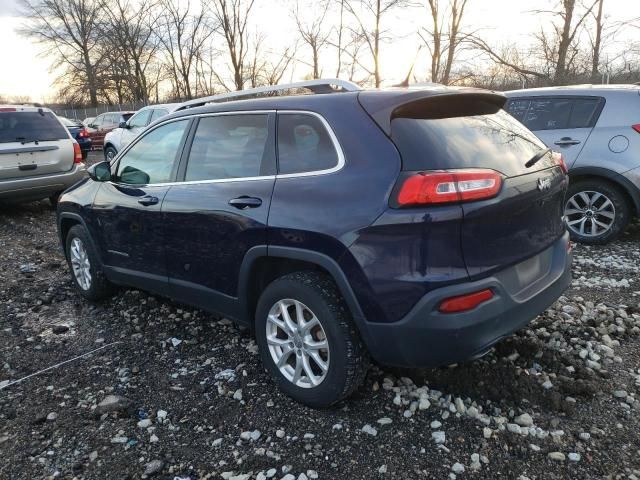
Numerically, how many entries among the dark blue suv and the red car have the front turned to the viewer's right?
0

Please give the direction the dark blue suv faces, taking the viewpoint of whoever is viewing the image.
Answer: facing away from the viewer and to the left of the viewer

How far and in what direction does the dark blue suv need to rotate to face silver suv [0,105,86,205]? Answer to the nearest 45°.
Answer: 0° — it already faces it

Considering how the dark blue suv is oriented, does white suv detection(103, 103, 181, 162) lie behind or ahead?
ahead

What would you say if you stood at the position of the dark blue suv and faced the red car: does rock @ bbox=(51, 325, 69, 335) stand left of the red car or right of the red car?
left
